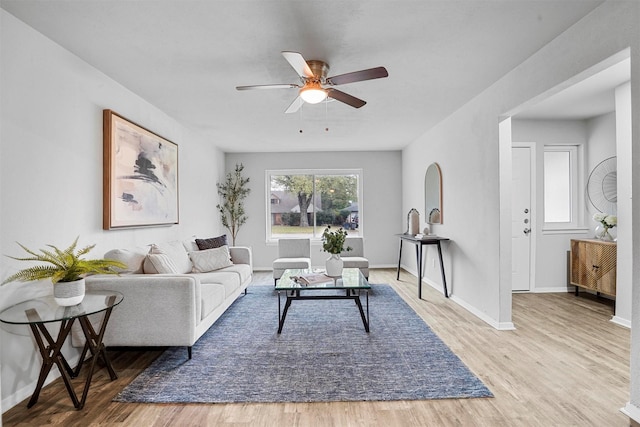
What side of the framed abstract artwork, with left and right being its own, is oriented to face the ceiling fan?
front

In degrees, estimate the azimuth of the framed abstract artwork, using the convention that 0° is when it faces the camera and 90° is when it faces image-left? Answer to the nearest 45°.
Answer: approximately 315°

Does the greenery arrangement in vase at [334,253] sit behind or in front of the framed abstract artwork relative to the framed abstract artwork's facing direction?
in front

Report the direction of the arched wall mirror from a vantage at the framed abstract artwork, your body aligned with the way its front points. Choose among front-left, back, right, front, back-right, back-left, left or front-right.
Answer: front-left

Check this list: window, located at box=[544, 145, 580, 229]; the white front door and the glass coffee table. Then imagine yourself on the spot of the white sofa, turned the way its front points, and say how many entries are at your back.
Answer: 0

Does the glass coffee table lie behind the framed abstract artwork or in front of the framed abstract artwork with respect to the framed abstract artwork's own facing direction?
in front

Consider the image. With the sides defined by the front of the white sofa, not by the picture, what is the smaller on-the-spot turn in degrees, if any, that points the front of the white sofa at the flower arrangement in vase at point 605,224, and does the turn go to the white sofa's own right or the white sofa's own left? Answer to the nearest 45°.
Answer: approximately 45° to the white sofa's own left

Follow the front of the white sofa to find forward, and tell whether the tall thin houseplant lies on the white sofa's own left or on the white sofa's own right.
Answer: on the white sofa's own left

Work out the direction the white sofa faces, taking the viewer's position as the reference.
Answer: facing the viewer and to the right of the viewer

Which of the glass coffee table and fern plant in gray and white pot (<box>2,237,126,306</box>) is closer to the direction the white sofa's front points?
the glass coffee table

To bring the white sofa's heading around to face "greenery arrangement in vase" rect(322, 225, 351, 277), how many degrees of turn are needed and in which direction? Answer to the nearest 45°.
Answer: approximately 45° to its left

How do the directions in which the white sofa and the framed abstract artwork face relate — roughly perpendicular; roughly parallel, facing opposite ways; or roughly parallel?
roughly parallel

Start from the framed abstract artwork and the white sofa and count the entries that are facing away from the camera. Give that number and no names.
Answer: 0

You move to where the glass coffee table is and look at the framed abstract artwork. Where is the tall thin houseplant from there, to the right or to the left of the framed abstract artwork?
right

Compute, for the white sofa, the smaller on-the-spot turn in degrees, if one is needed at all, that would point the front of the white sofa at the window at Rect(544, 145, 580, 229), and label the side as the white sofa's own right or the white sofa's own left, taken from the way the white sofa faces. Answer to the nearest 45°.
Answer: approximately 45° to the white sofa's own left
